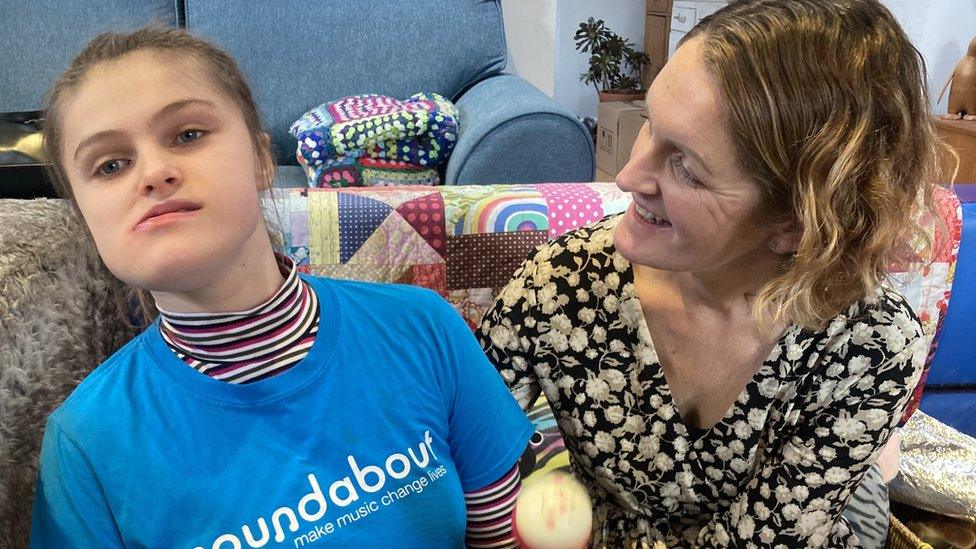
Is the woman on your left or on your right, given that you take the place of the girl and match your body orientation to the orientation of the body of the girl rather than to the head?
on your left

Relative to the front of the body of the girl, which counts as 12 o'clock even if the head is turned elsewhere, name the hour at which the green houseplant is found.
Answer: The green houseplant is roughly at 7 o'clock from the girl.

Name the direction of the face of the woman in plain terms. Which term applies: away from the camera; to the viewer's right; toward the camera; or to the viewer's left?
to the viewer's left

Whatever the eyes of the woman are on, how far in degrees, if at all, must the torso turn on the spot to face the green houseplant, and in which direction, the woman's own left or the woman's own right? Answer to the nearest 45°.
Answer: approximately 135° to the woman's own right

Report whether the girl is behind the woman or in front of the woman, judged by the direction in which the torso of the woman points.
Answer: in front

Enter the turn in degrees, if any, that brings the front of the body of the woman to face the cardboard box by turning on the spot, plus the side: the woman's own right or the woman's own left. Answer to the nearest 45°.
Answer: approximately 135° to the woman's own right

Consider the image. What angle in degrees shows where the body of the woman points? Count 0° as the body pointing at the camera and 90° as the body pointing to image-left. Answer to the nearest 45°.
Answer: approximately 45°

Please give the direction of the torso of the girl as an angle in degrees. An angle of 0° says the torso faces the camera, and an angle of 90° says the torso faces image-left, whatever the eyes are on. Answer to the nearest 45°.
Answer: approximately 0°

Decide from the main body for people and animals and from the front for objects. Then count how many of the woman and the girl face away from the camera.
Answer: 0

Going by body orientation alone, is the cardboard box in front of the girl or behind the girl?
behind
